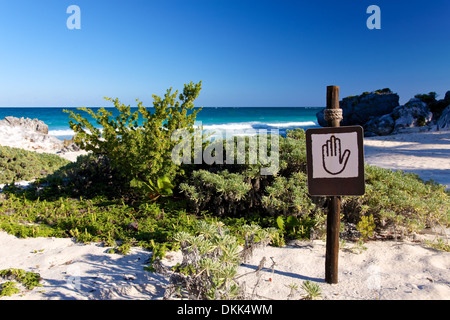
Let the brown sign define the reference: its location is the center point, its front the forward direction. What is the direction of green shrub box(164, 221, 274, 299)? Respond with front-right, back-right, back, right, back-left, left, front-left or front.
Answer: front-right

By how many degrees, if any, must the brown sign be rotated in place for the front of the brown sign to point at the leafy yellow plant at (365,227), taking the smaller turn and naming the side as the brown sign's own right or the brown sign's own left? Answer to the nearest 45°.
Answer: approximately 180°

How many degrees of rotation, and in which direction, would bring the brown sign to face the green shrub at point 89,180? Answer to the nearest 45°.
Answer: approximately 135° to its right

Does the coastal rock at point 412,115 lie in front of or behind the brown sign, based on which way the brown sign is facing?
behind

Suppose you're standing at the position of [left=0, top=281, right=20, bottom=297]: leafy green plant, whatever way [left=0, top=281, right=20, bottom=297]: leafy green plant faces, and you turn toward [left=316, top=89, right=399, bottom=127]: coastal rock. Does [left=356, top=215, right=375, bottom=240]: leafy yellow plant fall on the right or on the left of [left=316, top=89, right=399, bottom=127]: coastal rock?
right

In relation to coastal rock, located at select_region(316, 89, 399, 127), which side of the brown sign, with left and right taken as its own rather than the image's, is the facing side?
back

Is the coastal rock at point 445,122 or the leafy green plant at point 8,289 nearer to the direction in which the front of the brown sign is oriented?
the leafy green plant

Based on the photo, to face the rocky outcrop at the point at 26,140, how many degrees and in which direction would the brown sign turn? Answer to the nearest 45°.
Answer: approximately 135° to its right

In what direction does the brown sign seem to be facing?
toward the camera

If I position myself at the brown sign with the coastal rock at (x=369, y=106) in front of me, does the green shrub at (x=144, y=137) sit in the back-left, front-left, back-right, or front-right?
front-left

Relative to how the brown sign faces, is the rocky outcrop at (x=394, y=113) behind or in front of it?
behind
